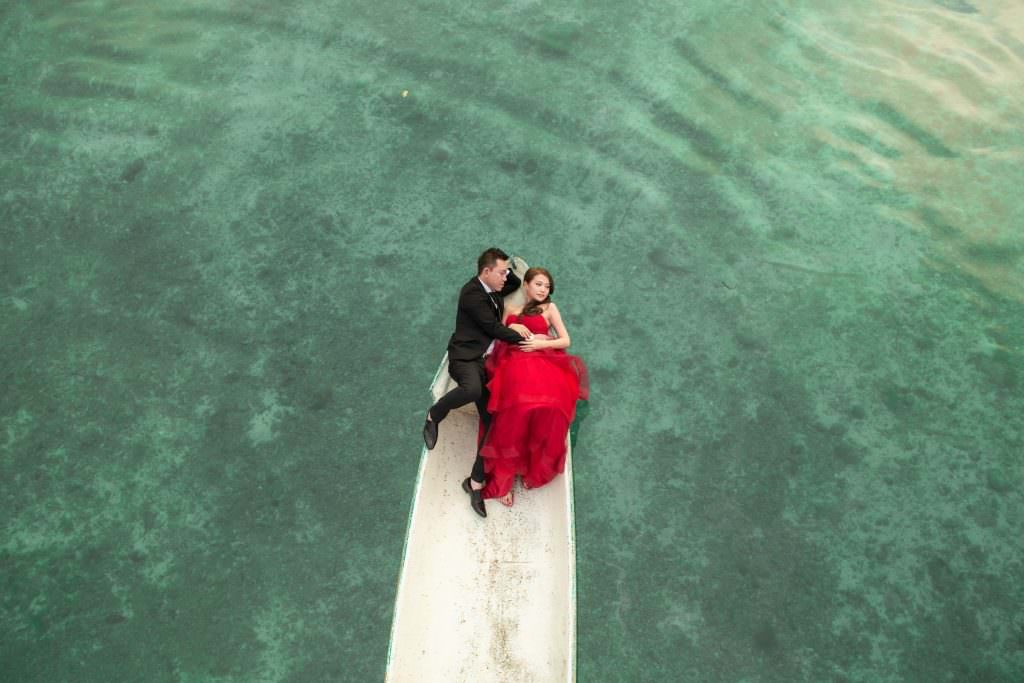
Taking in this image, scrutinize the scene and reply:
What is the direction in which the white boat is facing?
away from the camera
